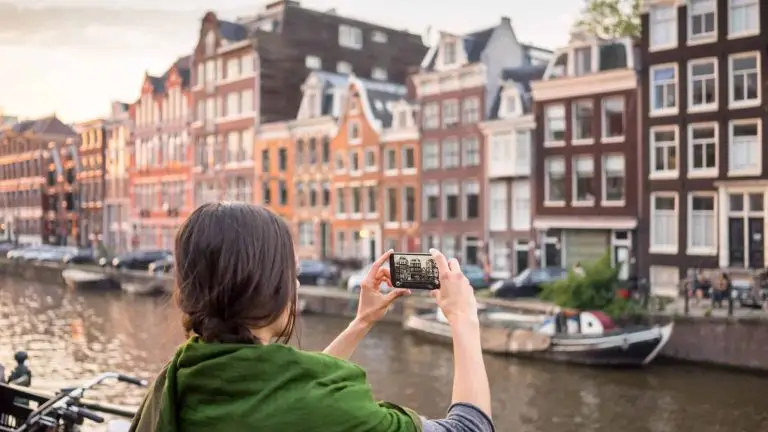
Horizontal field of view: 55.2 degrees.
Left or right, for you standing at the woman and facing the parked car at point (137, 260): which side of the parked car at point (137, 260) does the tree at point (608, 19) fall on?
right

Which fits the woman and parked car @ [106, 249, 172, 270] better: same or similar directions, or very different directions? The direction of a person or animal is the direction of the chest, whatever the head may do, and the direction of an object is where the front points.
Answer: very different directions

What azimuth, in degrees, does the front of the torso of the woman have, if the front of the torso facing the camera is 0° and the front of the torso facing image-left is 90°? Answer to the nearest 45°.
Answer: approximately 225°

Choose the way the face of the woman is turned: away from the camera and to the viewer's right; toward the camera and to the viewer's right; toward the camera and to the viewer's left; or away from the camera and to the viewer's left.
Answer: away from the camera and to the viewer's right

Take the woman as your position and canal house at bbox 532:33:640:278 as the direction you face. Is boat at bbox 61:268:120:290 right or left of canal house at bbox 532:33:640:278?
left

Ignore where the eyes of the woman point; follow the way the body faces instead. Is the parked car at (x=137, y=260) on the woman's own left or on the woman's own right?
on the woman's own left

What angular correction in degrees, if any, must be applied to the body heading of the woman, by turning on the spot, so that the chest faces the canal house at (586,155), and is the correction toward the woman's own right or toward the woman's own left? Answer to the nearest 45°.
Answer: approximately 45° to the woman's own left

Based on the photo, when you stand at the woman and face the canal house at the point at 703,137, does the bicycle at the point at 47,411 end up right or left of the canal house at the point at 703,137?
left
